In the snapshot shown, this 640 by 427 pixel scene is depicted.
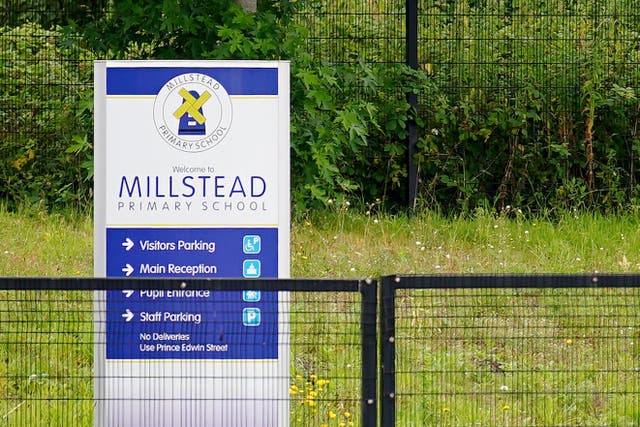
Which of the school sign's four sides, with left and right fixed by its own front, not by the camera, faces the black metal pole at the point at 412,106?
back

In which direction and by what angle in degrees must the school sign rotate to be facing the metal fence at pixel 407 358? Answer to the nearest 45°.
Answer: approximately 90° to its left

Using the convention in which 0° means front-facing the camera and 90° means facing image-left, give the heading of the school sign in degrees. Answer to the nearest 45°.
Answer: approximately 0°

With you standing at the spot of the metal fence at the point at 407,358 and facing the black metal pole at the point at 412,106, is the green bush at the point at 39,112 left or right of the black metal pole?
left

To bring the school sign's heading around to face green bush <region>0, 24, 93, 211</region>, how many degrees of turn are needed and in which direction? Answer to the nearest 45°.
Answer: approximately 180°
